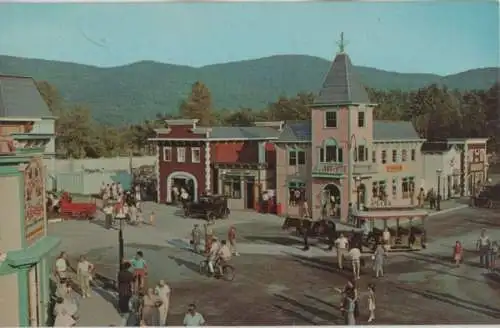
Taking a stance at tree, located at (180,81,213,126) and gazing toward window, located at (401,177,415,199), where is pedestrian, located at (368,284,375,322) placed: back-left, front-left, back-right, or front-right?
front-right

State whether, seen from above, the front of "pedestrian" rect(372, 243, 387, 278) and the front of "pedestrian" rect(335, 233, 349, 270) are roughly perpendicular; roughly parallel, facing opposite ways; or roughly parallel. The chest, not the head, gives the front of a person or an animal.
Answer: roughly parallel
